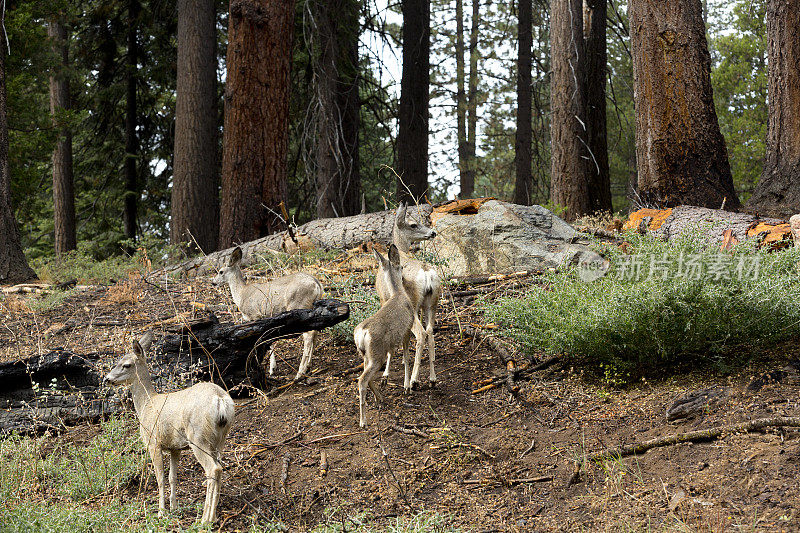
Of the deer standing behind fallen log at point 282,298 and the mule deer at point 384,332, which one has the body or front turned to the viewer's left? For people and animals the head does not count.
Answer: the deer standing behind fallen log

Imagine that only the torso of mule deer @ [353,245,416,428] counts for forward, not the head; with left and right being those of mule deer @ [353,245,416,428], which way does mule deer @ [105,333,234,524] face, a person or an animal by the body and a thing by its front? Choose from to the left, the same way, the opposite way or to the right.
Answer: to the left

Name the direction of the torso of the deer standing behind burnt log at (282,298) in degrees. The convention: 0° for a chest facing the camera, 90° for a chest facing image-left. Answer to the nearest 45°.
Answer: approximately 90°

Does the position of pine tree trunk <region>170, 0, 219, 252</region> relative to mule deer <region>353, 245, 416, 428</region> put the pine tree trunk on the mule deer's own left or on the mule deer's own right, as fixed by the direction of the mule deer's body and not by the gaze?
on the mule deer's own left

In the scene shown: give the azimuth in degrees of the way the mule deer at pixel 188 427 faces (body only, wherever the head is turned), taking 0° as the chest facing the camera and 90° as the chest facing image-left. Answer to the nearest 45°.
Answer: approximately 135°

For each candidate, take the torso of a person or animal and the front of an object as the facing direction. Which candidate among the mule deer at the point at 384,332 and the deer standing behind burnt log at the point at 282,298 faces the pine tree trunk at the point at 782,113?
the mule deer

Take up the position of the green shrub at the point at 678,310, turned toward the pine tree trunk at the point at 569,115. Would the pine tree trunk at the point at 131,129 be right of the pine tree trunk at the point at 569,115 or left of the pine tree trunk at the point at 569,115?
left

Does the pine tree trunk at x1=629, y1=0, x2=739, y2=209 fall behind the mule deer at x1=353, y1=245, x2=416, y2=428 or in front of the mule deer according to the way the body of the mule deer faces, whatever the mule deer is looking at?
in front

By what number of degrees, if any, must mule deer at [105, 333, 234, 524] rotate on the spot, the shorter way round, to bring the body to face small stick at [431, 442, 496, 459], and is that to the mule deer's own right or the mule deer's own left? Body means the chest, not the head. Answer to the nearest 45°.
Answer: approximately 135° to the mule deer's own right

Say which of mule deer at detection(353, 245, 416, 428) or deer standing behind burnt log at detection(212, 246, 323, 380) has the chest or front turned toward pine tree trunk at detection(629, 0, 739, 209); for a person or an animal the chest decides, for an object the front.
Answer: the mule deer

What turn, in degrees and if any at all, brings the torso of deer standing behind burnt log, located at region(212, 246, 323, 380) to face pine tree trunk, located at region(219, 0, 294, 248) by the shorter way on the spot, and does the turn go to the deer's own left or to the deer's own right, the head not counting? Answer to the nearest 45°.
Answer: approximately 90° to the deer's own right

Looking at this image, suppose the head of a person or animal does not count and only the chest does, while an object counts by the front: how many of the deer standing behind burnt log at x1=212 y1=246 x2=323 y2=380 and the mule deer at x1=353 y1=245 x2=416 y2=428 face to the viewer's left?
1

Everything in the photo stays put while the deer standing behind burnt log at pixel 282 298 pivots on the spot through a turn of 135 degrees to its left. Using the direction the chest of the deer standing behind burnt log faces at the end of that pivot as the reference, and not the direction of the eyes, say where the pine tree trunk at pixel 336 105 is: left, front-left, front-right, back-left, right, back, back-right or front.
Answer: back-left

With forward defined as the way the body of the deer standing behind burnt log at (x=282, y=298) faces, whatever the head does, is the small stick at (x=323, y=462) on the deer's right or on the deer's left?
on the deer's left

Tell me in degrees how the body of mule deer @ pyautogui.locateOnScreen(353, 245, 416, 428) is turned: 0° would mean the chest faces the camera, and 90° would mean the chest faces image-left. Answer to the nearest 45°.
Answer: approximately 225°

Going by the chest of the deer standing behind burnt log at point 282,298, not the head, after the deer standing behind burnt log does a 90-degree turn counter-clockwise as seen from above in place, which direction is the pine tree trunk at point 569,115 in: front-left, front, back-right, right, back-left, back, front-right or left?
back-left
